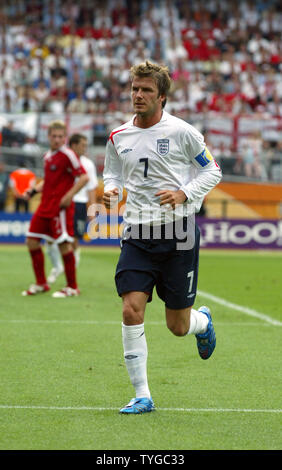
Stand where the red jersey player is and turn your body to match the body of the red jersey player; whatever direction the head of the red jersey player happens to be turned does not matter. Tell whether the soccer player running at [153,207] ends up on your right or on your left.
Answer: on your left

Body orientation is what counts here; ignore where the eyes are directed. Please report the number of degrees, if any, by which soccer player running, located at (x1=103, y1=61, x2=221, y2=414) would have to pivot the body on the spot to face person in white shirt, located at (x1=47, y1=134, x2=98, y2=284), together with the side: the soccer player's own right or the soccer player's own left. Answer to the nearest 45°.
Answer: approximately 135° to the soccer player's own right

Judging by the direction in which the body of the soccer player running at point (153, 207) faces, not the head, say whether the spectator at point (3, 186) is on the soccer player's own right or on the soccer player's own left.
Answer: on the soccer player's own right

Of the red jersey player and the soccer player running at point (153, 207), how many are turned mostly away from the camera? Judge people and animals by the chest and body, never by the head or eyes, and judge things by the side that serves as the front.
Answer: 0

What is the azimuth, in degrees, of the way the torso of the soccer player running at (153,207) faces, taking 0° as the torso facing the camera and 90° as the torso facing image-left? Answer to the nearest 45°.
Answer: approximately 45°

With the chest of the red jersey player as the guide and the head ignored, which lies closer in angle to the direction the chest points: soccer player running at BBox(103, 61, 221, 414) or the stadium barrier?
the soccer player running

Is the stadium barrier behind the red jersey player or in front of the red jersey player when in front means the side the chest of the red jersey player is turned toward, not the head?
behind

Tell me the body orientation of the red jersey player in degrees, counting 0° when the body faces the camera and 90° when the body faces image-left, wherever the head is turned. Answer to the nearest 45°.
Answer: approximately 45°

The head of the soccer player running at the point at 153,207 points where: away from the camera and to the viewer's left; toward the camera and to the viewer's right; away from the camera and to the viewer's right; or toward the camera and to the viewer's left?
toward the camera and to the viewer's left
